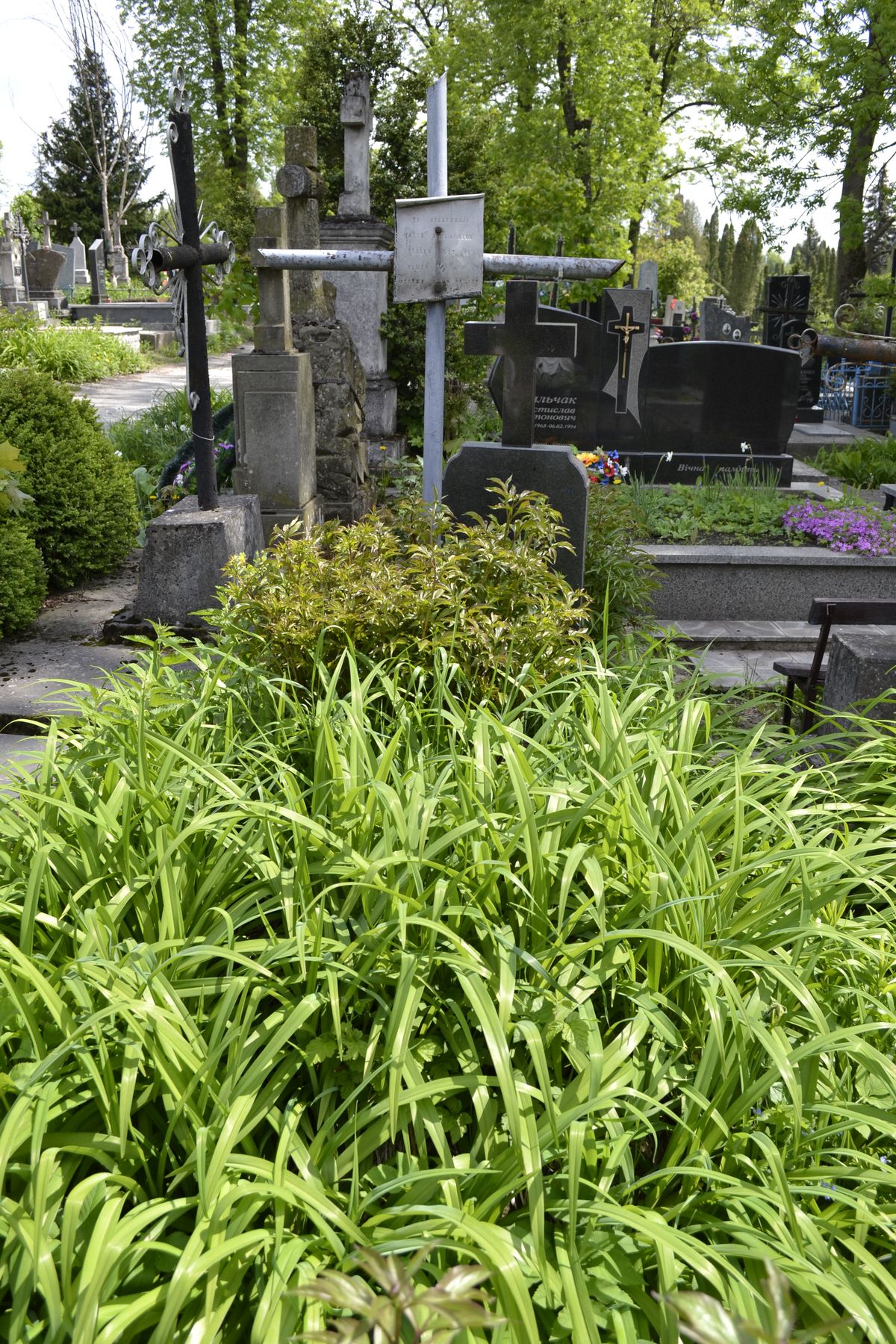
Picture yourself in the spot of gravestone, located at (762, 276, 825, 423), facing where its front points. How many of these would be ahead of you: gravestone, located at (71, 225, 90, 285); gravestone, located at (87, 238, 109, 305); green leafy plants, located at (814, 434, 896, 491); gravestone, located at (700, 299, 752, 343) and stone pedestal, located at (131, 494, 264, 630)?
2

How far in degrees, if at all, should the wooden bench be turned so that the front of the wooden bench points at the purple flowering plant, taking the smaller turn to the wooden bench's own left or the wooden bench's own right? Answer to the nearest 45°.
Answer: approximately 45° to the wooden bench's own right

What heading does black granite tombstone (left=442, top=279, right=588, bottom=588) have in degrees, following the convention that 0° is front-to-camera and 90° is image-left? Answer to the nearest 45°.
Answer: approximately 0°

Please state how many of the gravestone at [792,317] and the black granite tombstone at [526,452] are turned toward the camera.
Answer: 2

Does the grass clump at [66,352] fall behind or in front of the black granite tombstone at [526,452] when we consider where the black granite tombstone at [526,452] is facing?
behind

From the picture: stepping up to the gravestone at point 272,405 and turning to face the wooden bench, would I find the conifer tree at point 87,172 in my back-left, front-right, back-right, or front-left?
back-left

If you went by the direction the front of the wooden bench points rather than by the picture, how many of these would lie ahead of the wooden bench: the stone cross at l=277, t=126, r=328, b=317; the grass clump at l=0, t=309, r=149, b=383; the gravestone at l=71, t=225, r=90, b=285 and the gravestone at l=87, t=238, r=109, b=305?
4

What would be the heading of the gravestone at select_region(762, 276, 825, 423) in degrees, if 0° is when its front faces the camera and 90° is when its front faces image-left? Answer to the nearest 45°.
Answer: approximately 0°

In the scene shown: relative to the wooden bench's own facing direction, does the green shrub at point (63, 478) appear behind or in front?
in front

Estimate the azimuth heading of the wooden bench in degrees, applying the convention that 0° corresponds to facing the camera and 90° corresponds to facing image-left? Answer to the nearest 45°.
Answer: approximately 135°

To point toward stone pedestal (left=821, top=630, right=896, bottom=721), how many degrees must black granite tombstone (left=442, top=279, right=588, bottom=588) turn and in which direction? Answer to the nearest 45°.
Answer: approximately 45° to its left
